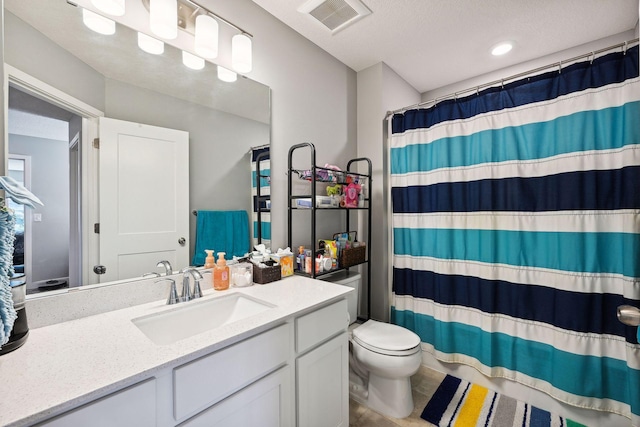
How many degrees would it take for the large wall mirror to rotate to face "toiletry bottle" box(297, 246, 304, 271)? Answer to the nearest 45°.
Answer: approximately 45° to its left

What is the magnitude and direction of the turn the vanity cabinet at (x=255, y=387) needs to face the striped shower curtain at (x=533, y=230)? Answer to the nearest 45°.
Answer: approximately 45° to its left

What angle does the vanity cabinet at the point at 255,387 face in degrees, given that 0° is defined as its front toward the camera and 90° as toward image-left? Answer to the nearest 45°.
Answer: approximately 315°

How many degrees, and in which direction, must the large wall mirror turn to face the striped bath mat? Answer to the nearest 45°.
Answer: approximately 45° to its left

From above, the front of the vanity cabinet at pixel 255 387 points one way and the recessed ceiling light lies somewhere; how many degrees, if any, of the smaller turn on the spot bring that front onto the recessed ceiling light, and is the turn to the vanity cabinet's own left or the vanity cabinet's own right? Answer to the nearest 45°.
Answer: approximately 45° to the vanity cabinet's own left

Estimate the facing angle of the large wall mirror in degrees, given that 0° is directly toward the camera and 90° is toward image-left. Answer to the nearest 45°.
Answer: approximately 315°

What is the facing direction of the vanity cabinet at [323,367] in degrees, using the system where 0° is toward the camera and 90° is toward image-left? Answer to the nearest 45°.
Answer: approximately 315°
